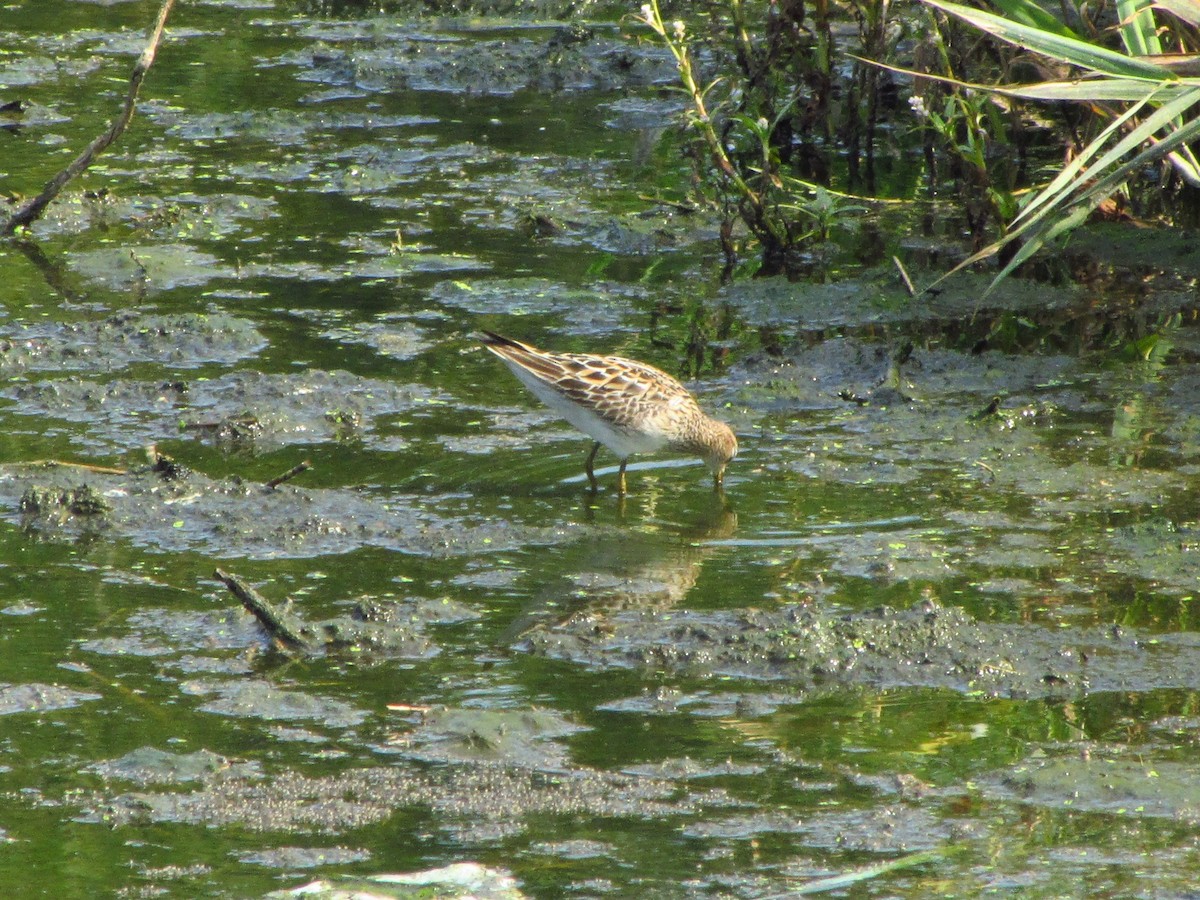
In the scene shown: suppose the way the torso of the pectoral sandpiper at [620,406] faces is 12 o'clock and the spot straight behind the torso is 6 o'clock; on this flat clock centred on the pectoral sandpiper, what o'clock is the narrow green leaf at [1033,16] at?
The narrow green leaf is roughly at 11 o'clock from the pectoral sandpiper.

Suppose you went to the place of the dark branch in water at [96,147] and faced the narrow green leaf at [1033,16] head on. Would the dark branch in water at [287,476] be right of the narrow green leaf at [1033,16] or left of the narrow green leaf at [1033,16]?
right

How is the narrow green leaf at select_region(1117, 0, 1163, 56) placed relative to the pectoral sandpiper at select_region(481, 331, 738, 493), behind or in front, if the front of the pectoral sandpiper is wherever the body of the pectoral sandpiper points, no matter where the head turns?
in front

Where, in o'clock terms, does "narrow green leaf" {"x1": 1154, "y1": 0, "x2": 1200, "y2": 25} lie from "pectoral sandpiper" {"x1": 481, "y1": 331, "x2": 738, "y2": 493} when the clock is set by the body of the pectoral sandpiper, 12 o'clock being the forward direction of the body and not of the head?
The narrow green leaf is roughly at 10 o'clock from the pectoral sandpiper.

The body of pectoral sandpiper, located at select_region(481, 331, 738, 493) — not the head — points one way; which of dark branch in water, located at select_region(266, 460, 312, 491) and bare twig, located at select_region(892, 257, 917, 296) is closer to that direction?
the bare twig

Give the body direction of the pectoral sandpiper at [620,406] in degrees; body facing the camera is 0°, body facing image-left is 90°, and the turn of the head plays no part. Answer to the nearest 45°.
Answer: approximately 270°

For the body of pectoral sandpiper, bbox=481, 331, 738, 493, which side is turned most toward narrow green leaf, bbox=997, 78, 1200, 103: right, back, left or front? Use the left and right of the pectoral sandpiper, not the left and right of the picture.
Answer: left

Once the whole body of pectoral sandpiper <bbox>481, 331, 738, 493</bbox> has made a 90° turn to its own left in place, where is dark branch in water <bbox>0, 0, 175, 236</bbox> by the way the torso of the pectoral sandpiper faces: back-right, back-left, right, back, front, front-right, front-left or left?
front-left

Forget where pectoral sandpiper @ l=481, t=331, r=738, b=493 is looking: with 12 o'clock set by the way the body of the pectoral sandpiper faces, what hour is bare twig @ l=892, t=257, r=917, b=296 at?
The bare twig is roughly at 10 o'clock from the pectoral sandpiper.
